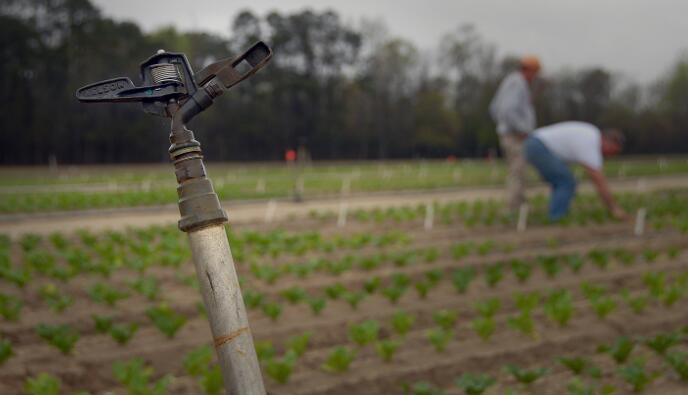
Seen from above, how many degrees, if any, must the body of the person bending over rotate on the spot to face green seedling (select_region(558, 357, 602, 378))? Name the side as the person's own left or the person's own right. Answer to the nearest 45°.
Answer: approximately 90° to the person's own right

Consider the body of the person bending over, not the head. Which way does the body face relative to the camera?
to the viewer's right

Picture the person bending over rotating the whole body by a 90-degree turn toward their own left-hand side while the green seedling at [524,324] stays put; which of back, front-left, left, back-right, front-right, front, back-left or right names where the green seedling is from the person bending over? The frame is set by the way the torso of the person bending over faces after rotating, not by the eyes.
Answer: back

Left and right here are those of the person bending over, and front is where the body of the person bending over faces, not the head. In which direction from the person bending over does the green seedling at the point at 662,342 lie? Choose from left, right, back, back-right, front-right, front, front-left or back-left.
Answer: right

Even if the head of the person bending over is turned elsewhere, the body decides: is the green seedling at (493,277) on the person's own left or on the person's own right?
on the person's own right

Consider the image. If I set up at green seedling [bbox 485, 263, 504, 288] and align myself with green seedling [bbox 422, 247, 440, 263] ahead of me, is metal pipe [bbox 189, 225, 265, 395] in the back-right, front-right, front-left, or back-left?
back-left
